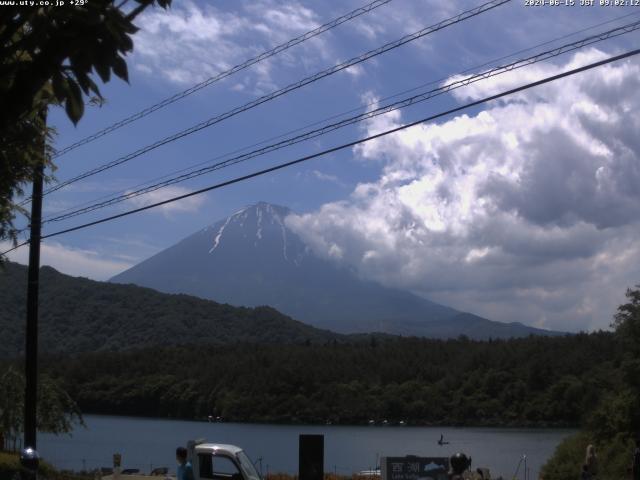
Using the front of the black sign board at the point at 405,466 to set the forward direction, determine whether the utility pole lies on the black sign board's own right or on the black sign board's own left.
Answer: on the black sign board's own right

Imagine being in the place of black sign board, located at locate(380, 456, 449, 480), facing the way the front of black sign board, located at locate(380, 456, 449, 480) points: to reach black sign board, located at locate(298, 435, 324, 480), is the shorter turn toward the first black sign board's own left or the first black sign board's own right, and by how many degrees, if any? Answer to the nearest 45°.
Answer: approximately 90° to the first black sign board's own right

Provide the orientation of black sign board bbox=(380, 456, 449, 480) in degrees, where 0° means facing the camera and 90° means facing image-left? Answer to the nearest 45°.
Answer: approximately 0°
